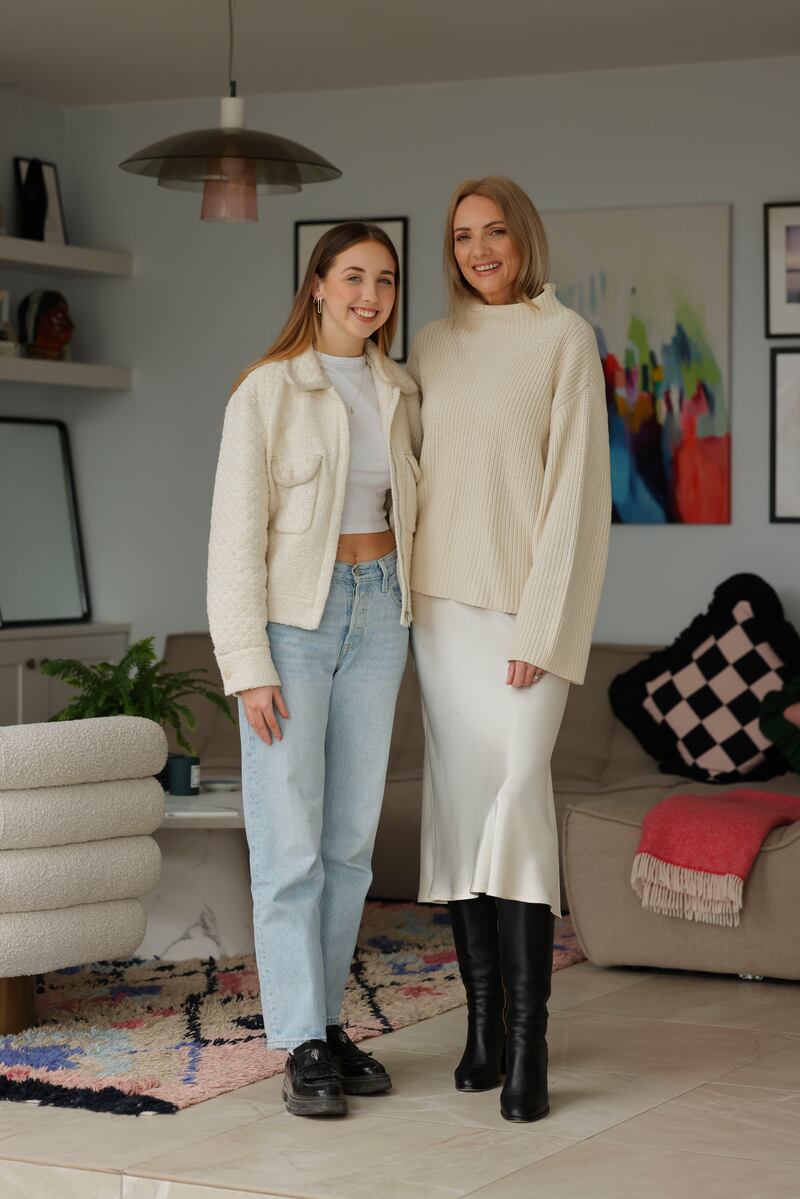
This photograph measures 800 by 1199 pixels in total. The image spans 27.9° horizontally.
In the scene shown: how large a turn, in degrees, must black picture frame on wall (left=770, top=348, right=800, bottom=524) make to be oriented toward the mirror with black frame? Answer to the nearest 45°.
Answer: approximately 90° to its right

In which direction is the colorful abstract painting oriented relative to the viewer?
toward the camera

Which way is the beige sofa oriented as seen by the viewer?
toward the camera

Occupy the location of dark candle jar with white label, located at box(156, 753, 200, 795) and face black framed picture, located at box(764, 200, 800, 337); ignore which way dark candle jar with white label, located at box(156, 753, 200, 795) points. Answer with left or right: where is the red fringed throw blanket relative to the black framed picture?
right

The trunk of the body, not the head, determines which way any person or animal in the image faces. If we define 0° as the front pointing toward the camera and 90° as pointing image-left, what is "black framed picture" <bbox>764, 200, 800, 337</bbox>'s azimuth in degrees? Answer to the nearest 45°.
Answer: approximately 0°

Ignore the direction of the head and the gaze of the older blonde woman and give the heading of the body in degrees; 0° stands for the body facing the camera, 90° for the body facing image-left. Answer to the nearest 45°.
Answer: approximately 45°

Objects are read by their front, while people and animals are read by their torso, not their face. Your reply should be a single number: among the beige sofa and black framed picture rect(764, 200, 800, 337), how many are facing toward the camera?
2

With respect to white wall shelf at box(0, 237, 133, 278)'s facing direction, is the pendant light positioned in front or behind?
in front

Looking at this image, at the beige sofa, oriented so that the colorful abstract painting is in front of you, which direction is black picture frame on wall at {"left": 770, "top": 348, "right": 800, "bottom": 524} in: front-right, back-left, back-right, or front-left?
front-right

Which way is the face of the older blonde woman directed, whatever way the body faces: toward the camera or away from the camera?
toward the camera

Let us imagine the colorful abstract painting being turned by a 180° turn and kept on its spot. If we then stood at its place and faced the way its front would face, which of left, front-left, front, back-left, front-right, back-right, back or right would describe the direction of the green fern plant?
back-left

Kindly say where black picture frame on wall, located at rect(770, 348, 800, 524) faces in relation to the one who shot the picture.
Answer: facing the viewer

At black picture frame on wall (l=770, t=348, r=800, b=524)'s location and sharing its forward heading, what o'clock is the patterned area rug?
The patterned area rug is roughly at 1 o'clock from the black picture frame on wall.

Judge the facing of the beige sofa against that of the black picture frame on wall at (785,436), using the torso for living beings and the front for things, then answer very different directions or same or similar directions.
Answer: same or similar directions

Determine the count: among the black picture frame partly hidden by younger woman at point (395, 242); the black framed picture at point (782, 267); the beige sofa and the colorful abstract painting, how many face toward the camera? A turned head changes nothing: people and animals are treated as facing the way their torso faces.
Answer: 4

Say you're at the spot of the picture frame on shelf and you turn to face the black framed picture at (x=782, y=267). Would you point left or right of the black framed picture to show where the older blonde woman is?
right
